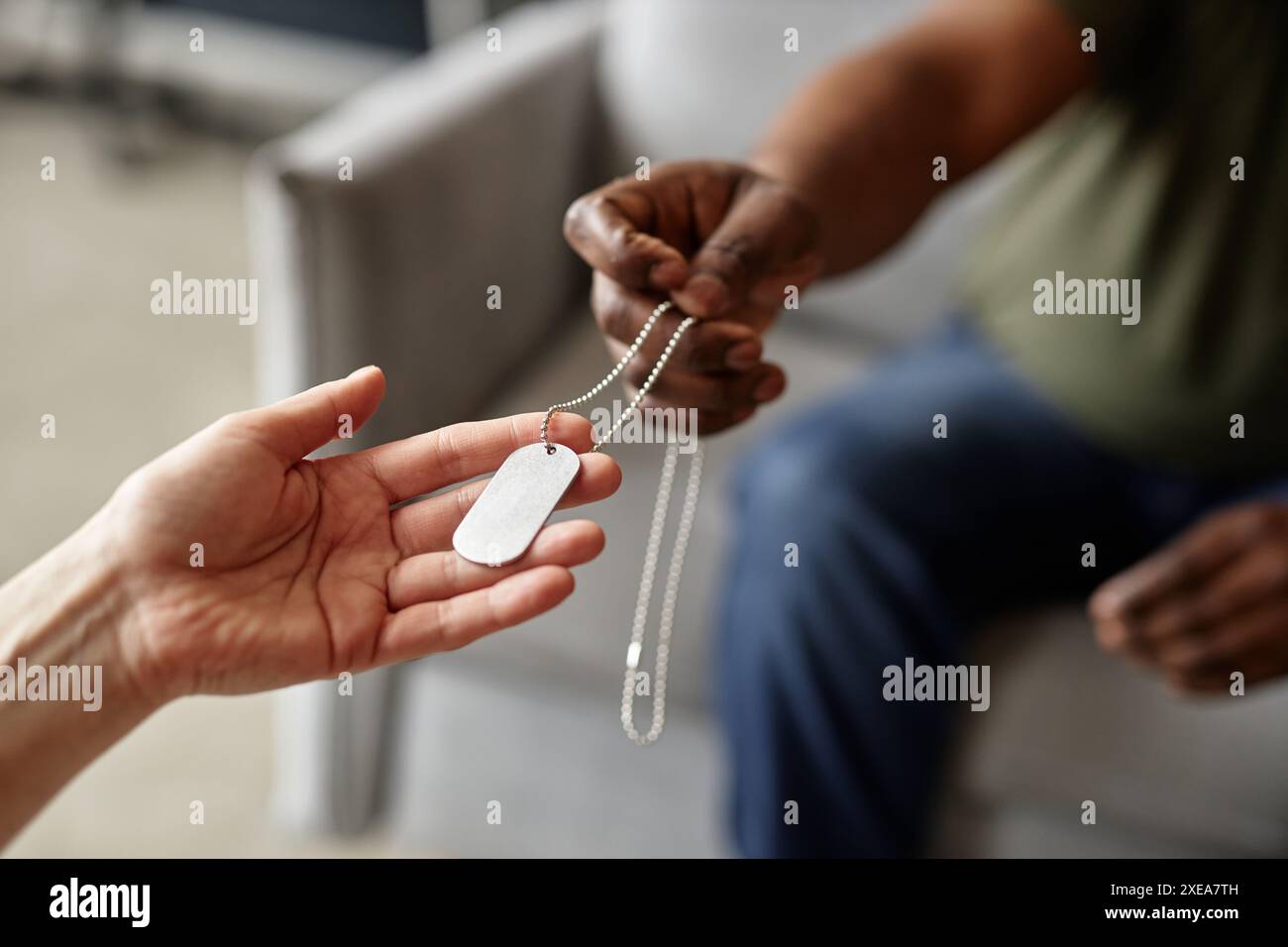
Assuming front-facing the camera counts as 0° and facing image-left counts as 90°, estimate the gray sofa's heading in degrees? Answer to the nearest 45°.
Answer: approximately 45°
